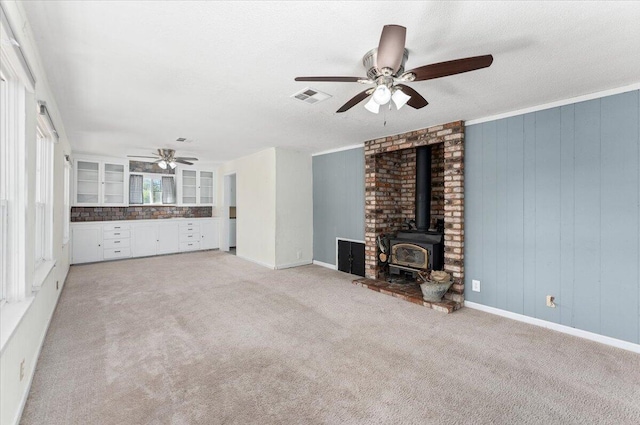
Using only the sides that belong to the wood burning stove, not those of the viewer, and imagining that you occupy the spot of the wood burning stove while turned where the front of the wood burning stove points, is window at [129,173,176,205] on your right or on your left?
on your right

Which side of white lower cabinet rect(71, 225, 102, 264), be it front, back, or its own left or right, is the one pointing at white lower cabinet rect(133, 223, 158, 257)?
left

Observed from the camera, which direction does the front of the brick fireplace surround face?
facing the viewer and to the left of the viewer

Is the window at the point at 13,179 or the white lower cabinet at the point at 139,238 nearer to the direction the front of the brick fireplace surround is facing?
the window

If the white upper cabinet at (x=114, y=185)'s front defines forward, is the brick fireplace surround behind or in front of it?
in front

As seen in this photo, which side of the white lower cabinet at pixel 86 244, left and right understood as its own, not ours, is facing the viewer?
front

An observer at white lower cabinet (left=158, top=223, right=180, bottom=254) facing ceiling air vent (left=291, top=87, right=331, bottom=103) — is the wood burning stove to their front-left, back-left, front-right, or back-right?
front-left

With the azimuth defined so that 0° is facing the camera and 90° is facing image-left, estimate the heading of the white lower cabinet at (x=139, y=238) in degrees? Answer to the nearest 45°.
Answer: approximately 0°

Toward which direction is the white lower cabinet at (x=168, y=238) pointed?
toward the camera

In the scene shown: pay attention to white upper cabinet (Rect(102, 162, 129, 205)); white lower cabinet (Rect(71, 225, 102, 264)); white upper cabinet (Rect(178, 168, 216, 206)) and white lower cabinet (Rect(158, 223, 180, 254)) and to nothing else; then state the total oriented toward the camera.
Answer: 4

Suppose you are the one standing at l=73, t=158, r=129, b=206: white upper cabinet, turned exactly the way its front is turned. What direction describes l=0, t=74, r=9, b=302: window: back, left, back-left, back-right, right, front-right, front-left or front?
front

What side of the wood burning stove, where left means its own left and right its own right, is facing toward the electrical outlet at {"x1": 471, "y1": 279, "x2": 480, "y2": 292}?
left

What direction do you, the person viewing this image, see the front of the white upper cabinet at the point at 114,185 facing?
facing the viewer

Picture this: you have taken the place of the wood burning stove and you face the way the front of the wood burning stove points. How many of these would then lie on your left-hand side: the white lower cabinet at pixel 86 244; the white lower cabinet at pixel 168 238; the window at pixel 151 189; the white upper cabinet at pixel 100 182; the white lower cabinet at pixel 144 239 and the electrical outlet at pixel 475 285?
1

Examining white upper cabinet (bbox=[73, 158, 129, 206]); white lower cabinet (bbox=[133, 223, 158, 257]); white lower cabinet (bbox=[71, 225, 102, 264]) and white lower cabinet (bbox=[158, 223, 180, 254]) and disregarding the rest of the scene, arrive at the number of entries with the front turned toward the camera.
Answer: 4
